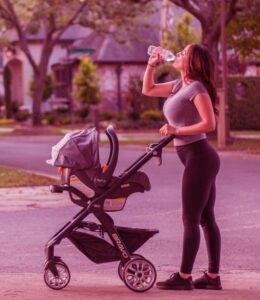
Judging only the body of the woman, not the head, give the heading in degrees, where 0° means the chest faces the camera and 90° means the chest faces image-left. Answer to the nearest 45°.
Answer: approximately 90°

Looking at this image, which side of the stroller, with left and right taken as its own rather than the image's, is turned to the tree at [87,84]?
right

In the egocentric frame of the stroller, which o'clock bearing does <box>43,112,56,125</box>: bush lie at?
The bush is roughly at 3 o'clock from the stroller.

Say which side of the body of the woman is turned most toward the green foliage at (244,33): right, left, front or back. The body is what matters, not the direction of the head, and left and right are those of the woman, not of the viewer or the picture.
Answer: right

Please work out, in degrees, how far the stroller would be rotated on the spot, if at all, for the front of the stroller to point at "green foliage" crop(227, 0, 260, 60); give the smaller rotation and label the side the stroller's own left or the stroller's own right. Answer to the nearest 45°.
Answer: approximately 90° to the stroller's own right

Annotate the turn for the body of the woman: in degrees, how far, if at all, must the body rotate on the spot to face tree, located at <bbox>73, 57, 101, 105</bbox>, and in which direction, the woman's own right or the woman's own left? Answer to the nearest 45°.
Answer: approximately 90° to the woman's own right

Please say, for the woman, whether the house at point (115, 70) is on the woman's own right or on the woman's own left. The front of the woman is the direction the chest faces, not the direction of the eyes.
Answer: on the woman's own right

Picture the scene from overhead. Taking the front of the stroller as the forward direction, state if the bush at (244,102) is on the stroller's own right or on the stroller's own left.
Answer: on the stroller's own right

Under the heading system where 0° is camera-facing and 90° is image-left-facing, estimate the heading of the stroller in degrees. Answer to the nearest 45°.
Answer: approximately 90°

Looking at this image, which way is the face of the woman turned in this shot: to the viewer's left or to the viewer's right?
to the viewer's left

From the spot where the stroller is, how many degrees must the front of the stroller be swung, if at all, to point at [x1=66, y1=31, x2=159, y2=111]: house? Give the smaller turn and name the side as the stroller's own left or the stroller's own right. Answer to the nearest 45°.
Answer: approximately 90° to the stroller's own right

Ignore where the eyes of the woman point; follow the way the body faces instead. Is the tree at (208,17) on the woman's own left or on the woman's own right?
on the woman's own right
